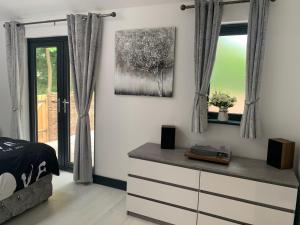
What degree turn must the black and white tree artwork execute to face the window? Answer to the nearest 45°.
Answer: approximately 135° to its left

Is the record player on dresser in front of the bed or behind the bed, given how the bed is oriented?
in front

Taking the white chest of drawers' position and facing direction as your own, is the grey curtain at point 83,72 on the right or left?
on its right

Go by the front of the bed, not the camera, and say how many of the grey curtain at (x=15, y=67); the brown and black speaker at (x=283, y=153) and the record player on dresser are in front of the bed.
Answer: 2

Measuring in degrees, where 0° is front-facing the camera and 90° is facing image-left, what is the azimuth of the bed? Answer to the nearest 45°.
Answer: approximately 315°

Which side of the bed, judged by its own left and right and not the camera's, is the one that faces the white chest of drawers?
front

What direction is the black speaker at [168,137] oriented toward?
toward the camera

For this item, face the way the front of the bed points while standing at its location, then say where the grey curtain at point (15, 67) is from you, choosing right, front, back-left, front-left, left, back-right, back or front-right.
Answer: back-left

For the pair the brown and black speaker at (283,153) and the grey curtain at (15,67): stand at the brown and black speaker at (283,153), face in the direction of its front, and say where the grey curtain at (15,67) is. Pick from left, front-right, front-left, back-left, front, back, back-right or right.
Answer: front-right

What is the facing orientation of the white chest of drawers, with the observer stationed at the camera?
facing the viewer and to the left of the viewer

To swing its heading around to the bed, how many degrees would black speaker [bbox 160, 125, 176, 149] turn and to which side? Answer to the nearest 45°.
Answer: approximately 90° to its right

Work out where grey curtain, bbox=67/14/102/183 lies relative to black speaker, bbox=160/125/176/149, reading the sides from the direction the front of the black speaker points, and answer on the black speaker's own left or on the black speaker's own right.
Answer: on the black speaker's own right

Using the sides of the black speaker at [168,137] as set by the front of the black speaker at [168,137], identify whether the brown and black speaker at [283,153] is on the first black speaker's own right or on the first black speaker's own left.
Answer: on the first black speaker's own left

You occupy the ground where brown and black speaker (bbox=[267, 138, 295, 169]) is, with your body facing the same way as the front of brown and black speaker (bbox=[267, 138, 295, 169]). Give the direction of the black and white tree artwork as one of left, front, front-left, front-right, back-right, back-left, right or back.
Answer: front-right

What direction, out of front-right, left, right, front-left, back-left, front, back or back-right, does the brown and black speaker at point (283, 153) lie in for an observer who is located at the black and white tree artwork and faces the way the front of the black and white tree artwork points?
left

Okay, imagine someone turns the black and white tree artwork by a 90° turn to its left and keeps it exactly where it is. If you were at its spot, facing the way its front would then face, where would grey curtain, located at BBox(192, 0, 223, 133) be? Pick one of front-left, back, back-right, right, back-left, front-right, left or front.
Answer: front

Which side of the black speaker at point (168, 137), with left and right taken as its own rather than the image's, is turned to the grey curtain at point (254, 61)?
left

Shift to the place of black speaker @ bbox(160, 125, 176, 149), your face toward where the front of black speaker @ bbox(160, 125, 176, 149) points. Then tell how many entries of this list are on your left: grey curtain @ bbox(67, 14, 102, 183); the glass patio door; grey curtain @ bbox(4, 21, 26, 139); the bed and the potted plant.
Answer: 1

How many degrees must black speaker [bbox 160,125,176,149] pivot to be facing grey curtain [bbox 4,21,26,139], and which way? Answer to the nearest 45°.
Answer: approximately 90° to its right
